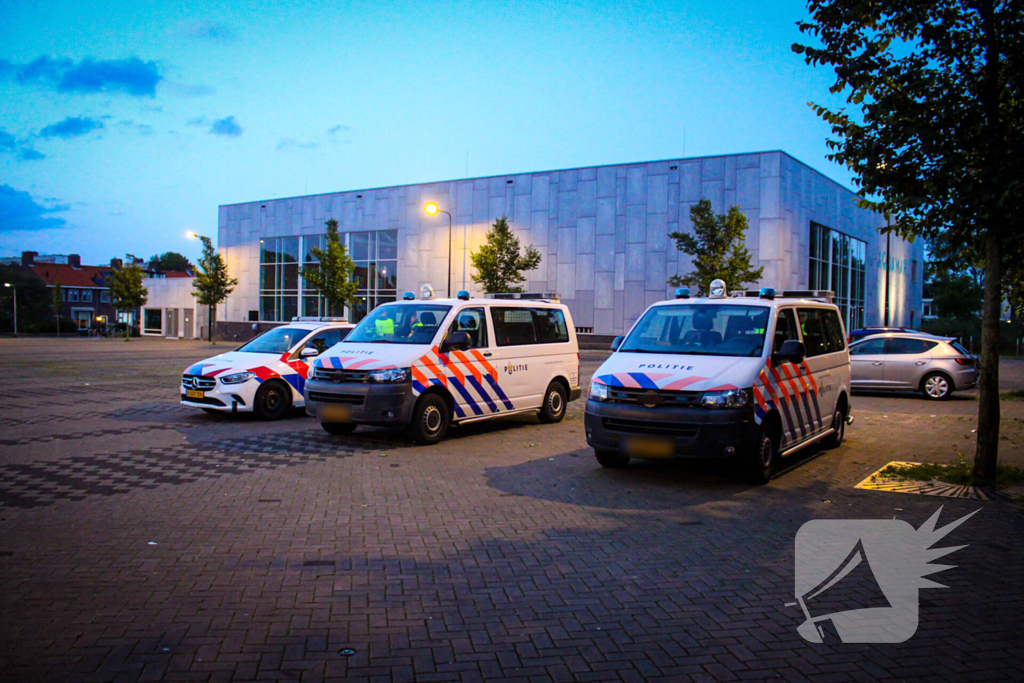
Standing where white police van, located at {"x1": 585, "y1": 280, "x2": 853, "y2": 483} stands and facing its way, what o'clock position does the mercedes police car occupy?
The mercedes police car is roughly at 2 o'clock from the white police van.

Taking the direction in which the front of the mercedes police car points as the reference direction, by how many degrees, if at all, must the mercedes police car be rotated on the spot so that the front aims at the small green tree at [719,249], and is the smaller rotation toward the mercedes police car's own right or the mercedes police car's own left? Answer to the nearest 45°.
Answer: approximately 180°

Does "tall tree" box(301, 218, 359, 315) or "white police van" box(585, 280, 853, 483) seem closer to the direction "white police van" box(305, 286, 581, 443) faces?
the white police van

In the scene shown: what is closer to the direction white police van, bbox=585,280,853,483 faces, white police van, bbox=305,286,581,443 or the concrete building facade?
the white police van

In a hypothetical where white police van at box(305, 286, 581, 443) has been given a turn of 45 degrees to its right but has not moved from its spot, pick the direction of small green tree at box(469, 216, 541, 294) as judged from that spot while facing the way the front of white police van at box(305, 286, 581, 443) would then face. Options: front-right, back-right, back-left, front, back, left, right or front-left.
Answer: right

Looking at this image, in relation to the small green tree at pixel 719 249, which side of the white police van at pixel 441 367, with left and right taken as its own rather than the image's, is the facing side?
back

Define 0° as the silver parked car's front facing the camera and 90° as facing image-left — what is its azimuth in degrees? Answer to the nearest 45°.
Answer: approximately 90°

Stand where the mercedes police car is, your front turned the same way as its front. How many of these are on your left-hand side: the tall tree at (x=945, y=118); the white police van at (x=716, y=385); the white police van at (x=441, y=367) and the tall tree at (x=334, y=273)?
3

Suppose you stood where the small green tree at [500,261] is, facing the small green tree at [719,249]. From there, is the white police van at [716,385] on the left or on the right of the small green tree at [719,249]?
right

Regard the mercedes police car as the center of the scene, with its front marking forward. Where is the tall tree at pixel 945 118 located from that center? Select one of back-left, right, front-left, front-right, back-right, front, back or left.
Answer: left

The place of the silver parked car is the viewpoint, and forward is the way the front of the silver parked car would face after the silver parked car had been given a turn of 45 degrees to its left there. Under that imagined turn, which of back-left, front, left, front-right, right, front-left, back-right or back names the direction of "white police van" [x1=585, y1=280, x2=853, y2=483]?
front-left

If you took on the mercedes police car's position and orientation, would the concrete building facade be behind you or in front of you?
behind

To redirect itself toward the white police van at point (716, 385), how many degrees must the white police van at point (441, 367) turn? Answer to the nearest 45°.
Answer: approximately 90° to its left
